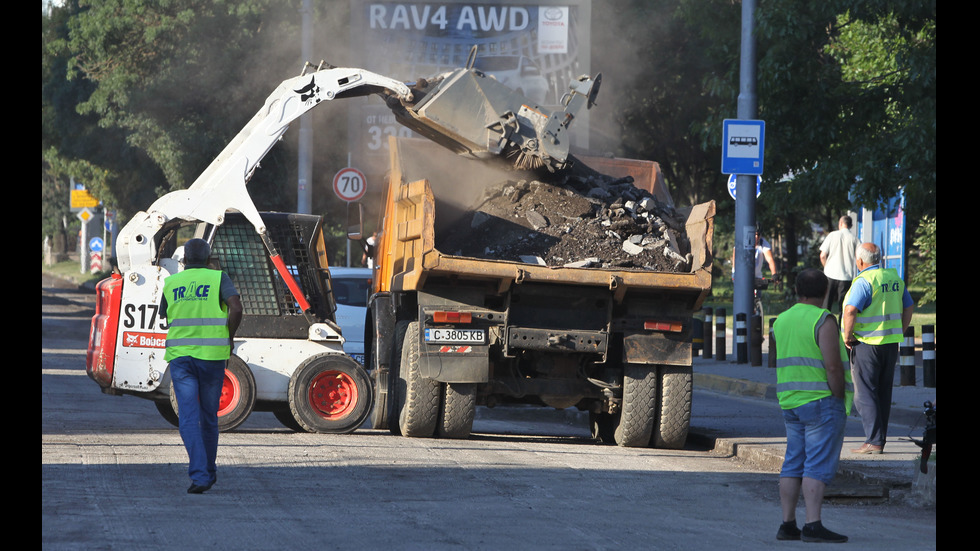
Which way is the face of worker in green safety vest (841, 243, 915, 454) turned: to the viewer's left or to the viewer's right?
to the viewer's left

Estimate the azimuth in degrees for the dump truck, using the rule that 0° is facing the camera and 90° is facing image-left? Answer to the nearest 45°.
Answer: approximately 180°

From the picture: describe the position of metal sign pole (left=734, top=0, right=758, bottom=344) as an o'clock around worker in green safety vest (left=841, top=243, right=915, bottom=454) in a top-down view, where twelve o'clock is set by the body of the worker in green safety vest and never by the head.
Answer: The metal sign pole is roughly at 1 o'clock from the worker in green safety vest.

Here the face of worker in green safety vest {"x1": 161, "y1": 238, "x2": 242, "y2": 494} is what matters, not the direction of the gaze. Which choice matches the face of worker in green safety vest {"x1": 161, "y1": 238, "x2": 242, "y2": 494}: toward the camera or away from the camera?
away from the camera

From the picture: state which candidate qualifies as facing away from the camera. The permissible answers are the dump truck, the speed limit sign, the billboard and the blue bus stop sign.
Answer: the dump truck

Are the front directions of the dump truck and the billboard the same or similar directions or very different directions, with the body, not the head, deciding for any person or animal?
very different directions

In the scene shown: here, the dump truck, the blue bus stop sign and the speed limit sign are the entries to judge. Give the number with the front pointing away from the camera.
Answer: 1

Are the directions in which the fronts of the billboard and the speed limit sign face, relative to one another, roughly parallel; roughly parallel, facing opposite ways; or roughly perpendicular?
roughly parallel

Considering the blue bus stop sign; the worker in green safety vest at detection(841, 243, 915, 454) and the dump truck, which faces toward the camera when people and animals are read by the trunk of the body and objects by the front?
the blue bus stop sign

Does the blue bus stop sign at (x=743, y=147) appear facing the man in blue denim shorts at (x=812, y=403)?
yes

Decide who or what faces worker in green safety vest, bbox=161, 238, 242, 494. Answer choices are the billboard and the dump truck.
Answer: the billboard

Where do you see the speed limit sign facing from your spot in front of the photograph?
facing the viewer

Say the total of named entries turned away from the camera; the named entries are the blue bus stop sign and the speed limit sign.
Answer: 0

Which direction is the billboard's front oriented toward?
toward the camera

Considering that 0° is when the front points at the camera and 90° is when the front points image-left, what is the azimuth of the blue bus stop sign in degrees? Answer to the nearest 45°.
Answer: approximately 0°

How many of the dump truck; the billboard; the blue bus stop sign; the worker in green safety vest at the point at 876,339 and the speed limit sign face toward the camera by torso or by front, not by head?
3

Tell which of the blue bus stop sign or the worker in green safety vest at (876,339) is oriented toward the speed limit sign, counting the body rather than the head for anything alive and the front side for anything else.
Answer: the worker in green safety vest

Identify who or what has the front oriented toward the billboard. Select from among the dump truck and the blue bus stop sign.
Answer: the dump truck
